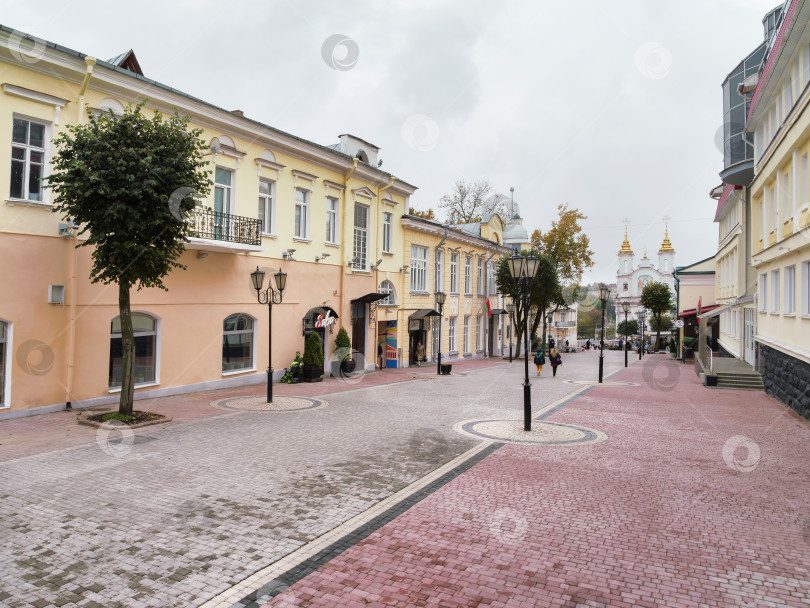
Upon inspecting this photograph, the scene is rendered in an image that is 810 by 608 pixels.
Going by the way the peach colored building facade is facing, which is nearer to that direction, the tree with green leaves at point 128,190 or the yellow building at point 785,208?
the yellow building

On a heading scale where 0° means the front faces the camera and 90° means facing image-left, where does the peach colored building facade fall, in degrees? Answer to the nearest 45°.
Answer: approximately 315°

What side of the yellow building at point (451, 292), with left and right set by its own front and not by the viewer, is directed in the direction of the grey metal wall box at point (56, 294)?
right

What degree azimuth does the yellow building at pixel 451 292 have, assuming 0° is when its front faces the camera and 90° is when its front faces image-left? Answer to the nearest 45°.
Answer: approximately 315°

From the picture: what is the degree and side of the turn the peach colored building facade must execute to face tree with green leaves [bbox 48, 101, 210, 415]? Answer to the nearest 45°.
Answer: approximately 45° to its right

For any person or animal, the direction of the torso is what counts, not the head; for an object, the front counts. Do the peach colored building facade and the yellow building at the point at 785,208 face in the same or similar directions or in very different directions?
very different directions

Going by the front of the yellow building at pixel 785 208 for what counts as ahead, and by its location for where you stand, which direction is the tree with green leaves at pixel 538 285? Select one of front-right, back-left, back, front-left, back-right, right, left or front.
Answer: front-right

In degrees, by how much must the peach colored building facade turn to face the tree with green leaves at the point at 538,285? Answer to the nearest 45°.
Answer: approximately 90° to its left

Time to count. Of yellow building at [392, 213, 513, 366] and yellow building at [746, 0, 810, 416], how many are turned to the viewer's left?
1

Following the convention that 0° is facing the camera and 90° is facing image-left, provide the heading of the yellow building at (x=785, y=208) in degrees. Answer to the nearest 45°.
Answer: approximately 90°

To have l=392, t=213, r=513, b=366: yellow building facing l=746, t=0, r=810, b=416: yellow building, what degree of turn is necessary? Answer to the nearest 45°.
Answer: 0° — it already faces it

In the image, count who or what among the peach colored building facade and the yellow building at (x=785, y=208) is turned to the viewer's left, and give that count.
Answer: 1

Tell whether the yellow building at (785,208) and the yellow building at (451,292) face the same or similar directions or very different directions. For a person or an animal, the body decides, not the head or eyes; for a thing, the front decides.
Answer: very different directions

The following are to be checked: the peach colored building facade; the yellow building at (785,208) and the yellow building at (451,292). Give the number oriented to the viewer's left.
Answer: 1

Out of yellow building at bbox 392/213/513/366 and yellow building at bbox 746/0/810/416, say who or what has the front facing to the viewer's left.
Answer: yellow building at bbox 746/0/810/416

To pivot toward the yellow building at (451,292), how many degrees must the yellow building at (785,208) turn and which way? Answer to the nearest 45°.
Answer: approximately 45° to its right

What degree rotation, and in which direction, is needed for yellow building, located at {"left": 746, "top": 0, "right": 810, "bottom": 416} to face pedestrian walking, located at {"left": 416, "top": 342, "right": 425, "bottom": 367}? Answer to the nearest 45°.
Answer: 0° — it already faces them
